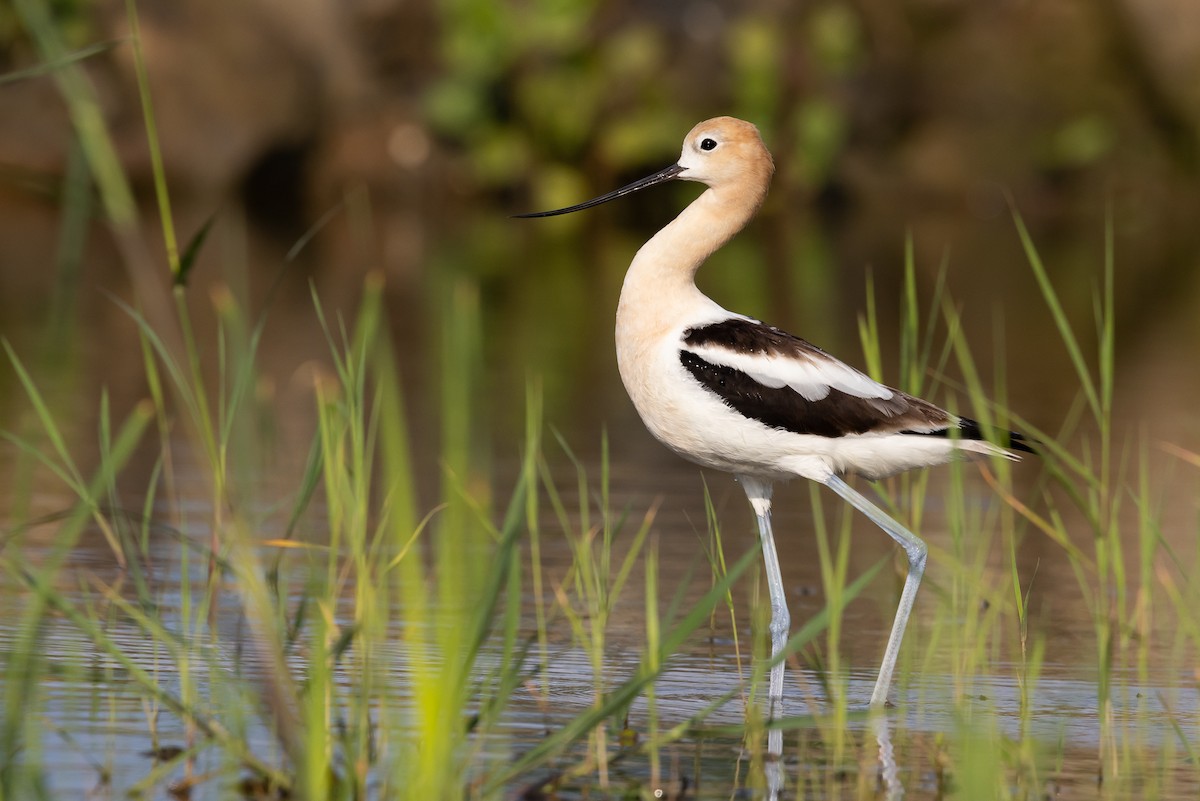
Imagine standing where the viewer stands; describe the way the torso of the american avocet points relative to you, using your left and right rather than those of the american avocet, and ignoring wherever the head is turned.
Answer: facing to the left of the viewer
